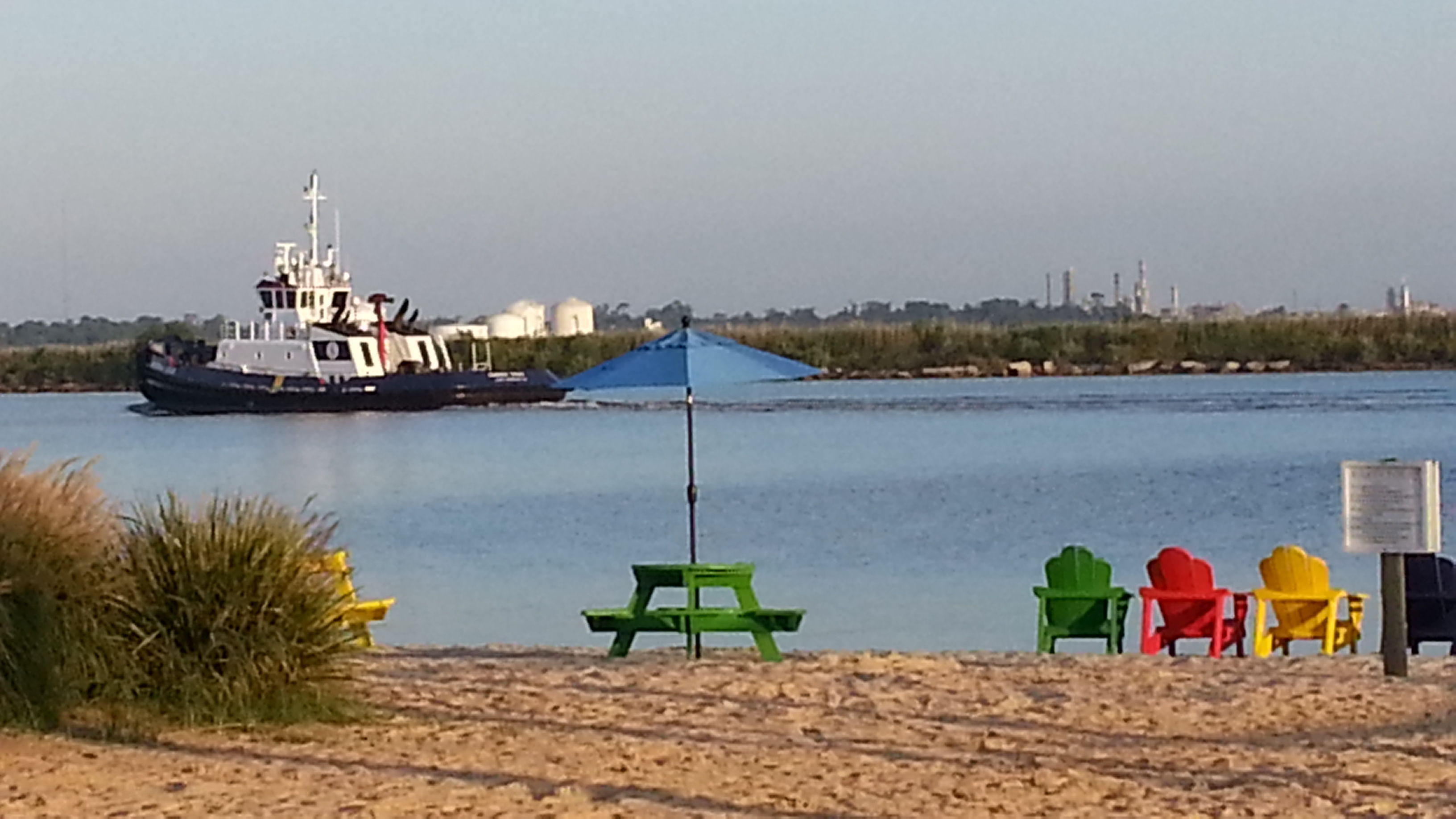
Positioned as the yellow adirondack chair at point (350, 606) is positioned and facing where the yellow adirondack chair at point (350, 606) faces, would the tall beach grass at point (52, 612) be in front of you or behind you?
behind

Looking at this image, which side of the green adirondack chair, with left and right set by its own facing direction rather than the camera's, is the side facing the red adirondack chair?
right

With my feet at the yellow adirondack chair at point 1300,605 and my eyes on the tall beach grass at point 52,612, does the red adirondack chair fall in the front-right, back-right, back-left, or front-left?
front-right

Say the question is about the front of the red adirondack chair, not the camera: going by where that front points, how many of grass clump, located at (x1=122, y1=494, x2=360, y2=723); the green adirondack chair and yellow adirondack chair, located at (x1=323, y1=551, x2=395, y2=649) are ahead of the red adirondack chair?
0

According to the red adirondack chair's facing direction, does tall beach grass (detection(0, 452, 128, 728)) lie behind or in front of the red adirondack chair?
behind

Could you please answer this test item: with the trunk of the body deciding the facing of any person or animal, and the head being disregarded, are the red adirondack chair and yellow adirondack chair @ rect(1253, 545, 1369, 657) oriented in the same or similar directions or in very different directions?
same or similar directions

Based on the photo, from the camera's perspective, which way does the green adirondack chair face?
away from the camera

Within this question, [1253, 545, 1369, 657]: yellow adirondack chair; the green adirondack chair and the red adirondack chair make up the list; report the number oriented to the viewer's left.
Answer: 0

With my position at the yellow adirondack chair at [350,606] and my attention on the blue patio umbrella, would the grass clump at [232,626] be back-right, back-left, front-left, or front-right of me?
back-right

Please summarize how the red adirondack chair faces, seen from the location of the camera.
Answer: facing away from the viewer and to the right of the viewer

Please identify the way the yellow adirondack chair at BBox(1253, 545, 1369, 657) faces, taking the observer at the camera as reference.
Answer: facing away from the viewer and to the right of the viewer

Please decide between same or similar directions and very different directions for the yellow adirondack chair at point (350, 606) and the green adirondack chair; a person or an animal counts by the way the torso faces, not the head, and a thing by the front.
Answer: same or similar directions

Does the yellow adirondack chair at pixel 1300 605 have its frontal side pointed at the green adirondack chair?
no

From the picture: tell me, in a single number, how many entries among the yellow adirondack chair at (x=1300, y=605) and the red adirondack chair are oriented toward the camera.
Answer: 0

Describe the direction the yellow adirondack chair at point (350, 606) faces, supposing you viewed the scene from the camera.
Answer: facing away from the viewer and to the right of the viewer

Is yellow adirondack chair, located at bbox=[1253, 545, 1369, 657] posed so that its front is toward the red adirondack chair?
no
